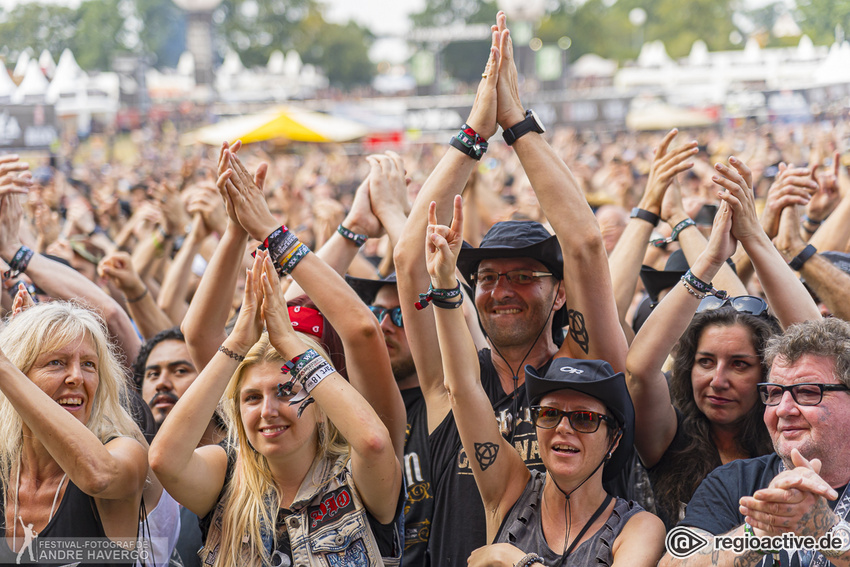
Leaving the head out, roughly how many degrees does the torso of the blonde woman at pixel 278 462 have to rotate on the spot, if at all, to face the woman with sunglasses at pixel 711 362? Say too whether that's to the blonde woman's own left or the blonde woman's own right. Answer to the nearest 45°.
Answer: approximately 90° to the blonde woman's own left

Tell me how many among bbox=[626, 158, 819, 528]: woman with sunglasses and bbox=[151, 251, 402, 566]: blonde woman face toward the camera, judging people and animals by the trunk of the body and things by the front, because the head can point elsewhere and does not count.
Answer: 2

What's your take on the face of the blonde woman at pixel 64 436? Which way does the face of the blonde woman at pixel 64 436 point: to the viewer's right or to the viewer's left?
to the viewer's right

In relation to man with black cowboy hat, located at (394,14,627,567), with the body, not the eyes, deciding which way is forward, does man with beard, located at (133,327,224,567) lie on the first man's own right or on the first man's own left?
on the first man's own right

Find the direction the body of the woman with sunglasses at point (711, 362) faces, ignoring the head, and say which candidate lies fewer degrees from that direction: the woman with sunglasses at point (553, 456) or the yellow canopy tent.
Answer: the woman with sunglasses

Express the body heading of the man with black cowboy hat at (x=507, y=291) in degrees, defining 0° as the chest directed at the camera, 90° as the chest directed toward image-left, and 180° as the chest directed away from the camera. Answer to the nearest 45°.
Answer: approximately 45°
